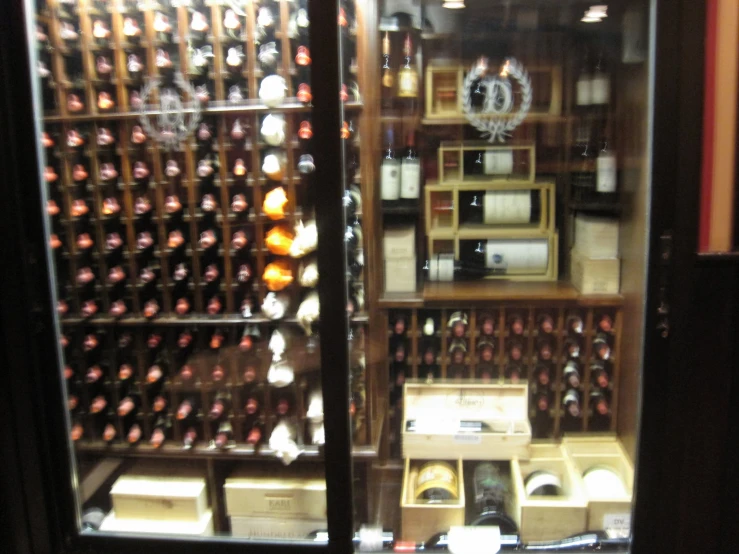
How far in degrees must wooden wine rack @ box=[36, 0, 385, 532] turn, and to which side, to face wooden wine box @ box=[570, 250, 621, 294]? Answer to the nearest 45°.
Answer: approximately 90° to its left

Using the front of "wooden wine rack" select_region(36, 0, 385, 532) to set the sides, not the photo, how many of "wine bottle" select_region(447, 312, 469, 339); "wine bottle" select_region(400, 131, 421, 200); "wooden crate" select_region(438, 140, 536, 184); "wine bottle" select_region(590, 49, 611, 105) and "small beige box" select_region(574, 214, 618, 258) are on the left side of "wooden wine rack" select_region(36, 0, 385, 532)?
5

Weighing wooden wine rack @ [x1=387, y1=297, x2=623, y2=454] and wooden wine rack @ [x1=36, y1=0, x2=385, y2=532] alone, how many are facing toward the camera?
2

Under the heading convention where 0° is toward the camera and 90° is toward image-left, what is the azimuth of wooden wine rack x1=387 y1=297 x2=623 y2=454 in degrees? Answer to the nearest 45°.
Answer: approximately 0°

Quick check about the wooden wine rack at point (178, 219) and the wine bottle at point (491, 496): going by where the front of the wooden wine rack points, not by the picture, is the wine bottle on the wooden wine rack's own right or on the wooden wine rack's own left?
on the wooden wine rack's own left

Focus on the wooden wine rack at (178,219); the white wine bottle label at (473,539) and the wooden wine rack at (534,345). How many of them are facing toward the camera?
3
